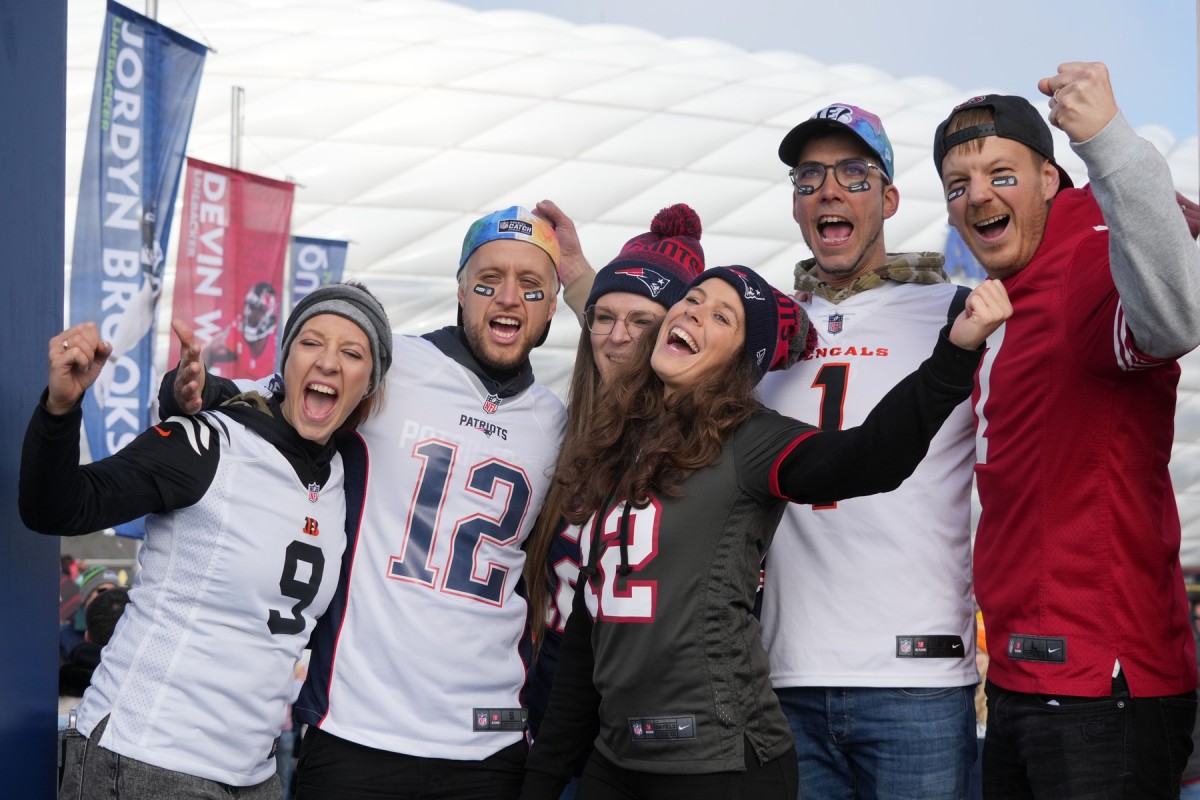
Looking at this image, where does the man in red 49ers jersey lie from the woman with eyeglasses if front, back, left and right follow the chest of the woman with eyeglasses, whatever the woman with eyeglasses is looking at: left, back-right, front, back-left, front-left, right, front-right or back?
front-left

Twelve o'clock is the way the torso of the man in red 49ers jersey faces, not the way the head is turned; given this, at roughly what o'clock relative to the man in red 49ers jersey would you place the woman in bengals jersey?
The woman in bengals jersey is roughly at 1 o'clock from the man in red 49ers jersey.

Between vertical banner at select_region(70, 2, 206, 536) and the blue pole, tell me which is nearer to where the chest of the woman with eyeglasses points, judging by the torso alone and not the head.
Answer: the blue pole

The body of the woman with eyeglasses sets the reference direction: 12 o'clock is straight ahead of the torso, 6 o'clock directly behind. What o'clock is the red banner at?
The red banner is roughly at 5 o'clock from the woman with eyeglasses.

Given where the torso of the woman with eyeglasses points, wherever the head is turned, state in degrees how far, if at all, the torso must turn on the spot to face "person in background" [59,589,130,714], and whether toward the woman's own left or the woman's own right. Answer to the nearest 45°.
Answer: approximately 135° to the woman's own right

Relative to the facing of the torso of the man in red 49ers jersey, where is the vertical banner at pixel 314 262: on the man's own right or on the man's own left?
on the man's own right

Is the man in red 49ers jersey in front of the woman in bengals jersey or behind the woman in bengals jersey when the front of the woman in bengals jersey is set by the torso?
in front

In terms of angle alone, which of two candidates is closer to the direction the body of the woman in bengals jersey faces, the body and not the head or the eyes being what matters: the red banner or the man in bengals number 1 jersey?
the man in bengals number 1 jersey

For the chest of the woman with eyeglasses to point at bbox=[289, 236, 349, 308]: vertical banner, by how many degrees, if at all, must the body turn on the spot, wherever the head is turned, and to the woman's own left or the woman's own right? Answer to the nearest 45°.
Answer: approximately 180°
